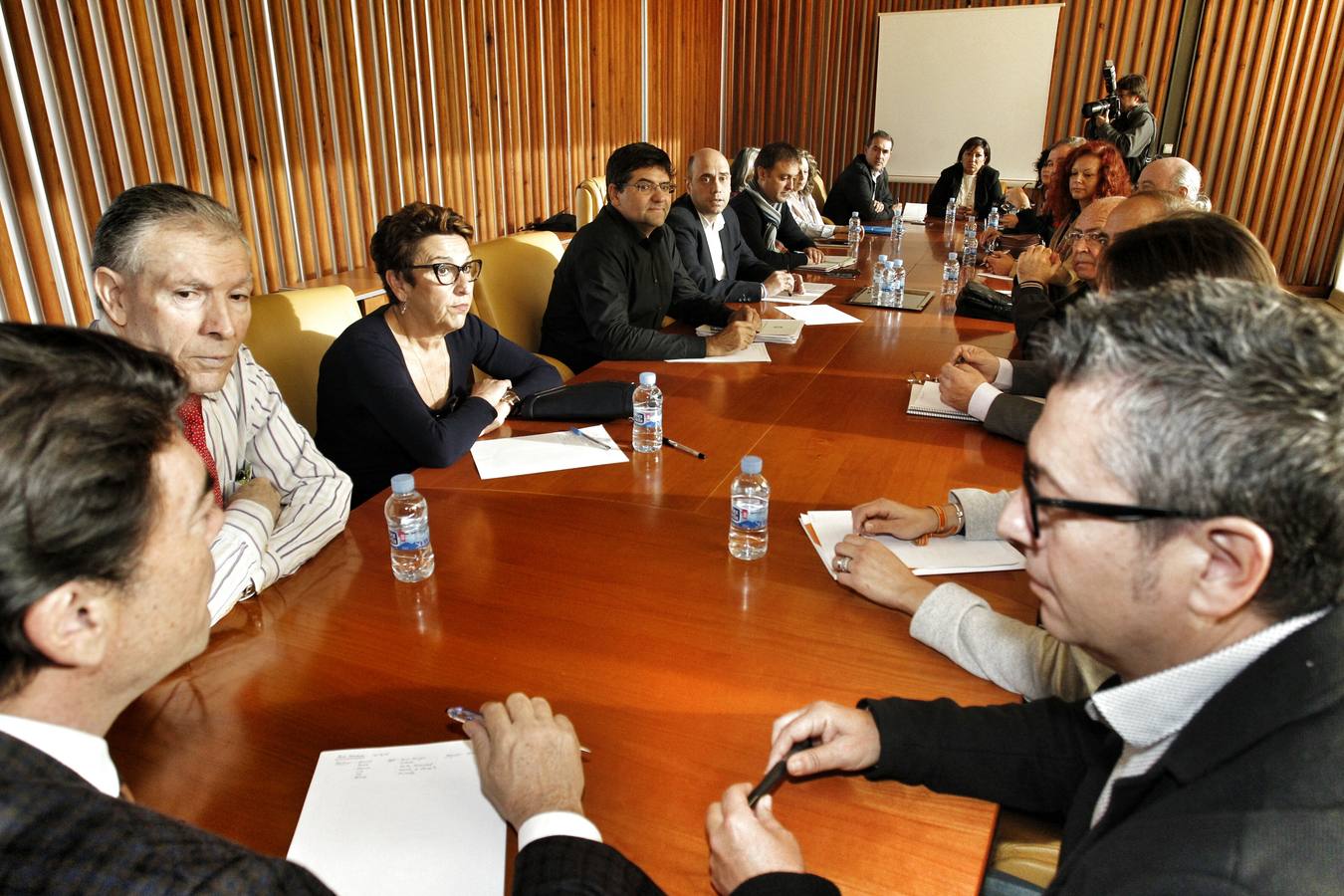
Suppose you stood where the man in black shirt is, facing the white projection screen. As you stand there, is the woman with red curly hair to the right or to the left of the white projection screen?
right

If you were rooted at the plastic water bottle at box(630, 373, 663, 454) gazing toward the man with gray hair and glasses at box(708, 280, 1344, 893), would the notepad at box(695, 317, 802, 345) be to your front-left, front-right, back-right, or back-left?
back-left

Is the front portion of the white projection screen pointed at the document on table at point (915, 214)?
yes

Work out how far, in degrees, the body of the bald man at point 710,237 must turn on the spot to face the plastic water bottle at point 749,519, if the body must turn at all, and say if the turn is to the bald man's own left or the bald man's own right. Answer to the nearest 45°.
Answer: approximately 45° to the bald man's own right

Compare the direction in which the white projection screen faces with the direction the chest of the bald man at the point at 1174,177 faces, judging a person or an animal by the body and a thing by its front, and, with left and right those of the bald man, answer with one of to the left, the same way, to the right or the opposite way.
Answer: to the left

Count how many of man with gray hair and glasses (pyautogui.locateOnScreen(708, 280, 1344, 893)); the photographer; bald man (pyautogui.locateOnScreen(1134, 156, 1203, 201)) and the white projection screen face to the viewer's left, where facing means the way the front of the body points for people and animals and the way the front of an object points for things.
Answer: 3

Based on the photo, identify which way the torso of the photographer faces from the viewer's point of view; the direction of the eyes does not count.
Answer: to the viewer's left

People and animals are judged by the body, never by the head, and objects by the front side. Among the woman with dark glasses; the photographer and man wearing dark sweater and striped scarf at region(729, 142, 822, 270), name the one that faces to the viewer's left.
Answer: the photographer

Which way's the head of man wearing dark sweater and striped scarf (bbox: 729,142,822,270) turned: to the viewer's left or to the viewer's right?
to the viewer's right

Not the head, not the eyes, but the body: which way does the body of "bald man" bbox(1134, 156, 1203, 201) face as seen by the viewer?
to the viewer's left
